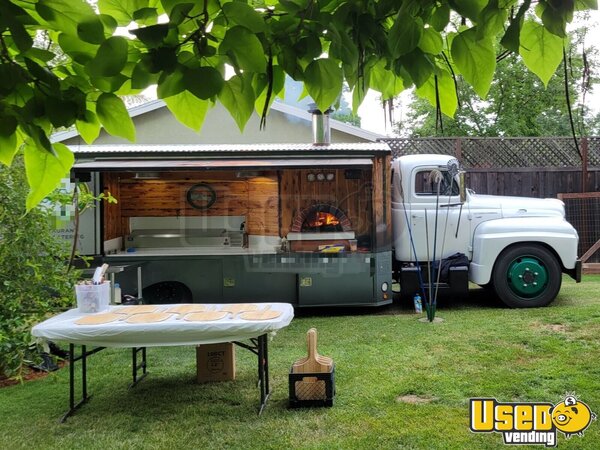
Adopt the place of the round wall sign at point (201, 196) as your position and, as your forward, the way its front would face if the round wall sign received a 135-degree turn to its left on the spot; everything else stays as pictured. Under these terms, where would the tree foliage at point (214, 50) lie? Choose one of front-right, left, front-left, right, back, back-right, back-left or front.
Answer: back-right

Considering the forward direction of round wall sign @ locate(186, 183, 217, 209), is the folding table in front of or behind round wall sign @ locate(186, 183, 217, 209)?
in front

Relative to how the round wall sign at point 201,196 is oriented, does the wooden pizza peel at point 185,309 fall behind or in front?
in front

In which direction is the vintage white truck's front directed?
to the viewer's right

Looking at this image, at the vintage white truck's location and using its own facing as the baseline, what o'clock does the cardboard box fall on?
The cardboard box is roughly at 4 o'clock from the vintage white truck.

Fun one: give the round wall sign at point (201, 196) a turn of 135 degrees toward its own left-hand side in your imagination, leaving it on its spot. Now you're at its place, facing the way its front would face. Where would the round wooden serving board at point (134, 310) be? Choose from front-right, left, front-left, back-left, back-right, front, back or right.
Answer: back-right

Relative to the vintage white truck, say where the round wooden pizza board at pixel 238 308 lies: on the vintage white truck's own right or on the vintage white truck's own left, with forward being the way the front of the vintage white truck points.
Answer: on the vintage white truck's own right

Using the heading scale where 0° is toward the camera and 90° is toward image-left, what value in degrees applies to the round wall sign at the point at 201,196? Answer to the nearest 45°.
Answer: approximately 0°

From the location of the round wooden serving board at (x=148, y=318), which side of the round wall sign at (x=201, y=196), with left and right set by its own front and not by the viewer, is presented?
front

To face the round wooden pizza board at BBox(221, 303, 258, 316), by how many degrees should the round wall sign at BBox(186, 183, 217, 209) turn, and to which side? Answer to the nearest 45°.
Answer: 0° — it already faces it

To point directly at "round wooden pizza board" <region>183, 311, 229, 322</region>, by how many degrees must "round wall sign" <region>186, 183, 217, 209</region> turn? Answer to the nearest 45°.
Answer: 0° — it already faces it

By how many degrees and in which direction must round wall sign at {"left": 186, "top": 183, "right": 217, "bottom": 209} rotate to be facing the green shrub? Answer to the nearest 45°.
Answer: approximately 45° to its right
